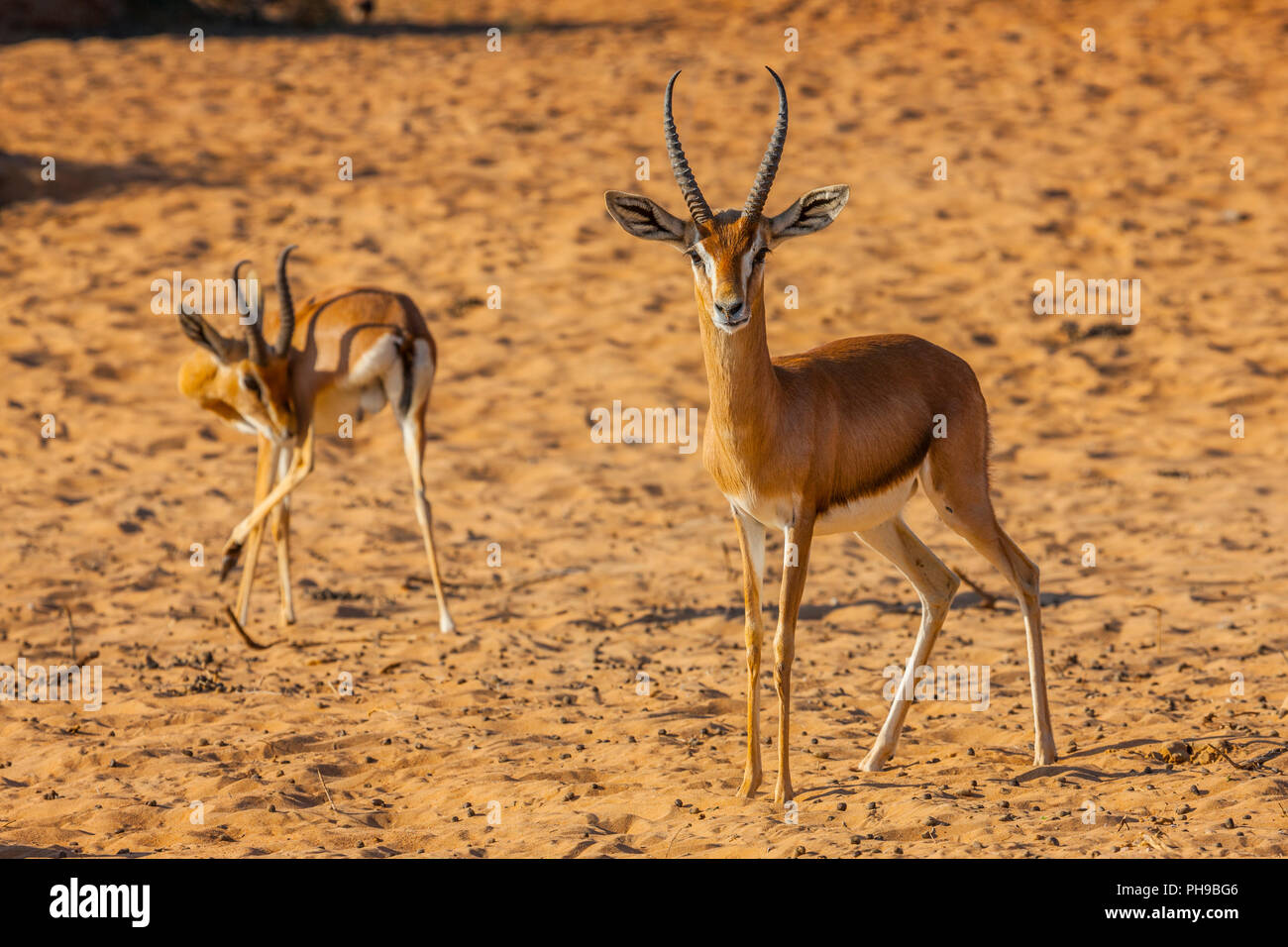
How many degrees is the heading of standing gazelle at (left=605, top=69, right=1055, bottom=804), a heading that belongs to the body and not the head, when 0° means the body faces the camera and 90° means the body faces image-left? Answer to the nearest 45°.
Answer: approximately 45°

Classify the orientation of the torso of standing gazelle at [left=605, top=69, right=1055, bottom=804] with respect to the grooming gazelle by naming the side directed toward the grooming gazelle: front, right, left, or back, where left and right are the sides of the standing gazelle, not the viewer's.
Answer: right
